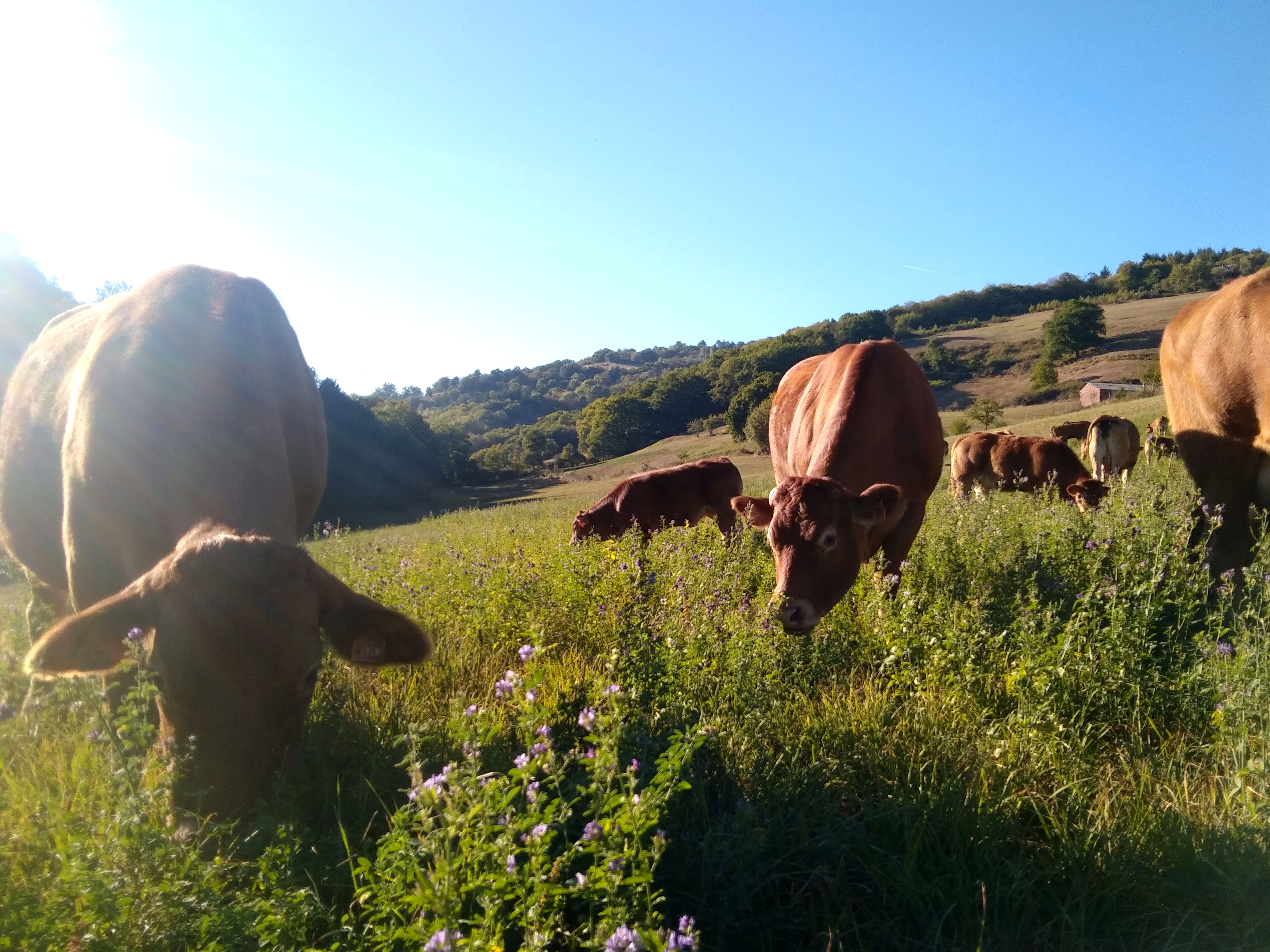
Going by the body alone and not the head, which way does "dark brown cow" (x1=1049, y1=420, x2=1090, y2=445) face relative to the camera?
to the viewer's left

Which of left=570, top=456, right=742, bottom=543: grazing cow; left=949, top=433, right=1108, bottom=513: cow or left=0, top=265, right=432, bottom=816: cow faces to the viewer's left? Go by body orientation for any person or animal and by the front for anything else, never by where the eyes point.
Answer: the grazing cow

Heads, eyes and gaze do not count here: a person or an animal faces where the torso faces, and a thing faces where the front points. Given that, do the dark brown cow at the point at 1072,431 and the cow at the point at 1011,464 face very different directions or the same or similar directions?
very different directions

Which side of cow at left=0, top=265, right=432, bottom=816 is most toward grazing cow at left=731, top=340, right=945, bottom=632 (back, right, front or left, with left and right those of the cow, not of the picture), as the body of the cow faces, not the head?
left

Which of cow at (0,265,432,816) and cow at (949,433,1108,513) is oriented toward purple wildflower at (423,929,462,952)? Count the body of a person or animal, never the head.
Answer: the cow at (0,265,432,816)

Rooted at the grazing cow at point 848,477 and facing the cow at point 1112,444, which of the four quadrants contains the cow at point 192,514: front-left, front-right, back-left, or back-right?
back-left

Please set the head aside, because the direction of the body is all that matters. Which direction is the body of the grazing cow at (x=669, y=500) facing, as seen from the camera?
to the viewer's left

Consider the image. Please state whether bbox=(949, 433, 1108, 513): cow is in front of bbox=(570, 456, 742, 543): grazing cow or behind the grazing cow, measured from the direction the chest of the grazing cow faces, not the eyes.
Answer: behind

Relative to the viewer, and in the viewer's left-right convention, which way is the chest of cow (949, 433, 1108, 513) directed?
facing to the right of the viewer

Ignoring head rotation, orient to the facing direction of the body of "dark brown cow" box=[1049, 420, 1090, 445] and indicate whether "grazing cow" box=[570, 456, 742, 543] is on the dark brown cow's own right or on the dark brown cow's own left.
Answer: on the dark brown cow's own left

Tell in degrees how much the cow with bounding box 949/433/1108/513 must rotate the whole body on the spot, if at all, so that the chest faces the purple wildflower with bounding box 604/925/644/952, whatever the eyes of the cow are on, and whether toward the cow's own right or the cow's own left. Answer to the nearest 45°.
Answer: approximately 90° to the cow's own right
